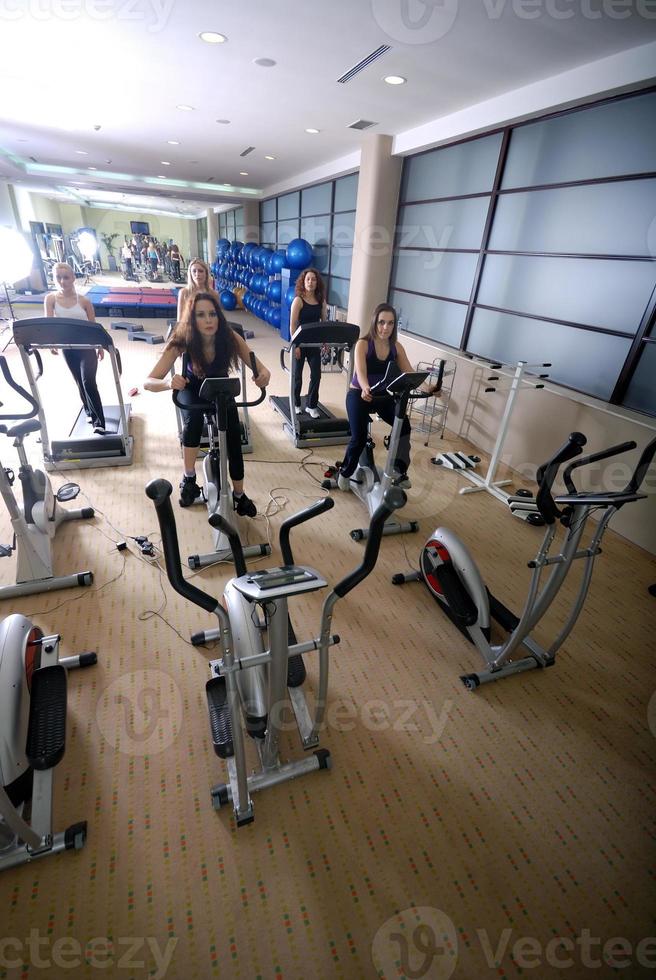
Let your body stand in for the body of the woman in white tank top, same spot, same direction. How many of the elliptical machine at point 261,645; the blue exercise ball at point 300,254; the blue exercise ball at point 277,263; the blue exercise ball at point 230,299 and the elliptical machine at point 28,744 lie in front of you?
2

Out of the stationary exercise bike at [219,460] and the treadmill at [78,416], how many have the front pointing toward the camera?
2

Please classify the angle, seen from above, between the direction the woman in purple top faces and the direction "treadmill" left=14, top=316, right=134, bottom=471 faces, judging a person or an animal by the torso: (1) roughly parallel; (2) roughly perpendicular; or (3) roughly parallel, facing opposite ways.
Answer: roughly parallel

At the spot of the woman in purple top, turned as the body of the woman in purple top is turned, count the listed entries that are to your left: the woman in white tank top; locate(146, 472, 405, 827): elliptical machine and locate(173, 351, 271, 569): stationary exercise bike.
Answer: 0

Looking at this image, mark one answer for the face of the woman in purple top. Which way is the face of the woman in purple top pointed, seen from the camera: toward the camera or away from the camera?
toward the camera

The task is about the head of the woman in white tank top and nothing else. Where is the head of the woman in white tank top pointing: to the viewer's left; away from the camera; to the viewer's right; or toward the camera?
toward the camera

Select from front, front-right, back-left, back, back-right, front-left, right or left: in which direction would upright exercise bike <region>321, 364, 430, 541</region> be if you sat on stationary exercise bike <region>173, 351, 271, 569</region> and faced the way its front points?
left

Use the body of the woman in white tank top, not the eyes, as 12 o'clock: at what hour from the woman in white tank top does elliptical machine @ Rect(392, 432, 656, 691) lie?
The elliptical machine is roughly at 11 o'clock from the woman in white tank top.

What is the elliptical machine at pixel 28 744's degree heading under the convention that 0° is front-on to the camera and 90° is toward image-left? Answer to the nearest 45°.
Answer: approximately 0°

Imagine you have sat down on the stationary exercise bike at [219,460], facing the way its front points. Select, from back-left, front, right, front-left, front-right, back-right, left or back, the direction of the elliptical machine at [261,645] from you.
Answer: front

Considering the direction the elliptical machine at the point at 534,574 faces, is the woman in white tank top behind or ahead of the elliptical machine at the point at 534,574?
behind

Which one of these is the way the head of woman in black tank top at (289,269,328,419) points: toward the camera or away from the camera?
toward the camera

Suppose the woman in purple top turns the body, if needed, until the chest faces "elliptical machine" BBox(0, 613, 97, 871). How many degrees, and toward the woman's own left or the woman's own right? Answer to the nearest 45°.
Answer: approximately 45° to the woman's own right

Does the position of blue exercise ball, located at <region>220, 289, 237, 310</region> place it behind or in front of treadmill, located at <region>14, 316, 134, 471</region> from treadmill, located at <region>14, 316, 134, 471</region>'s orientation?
behind

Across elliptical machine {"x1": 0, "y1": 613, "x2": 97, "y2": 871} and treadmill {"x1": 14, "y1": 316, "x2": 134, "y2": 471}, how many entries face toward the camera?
2

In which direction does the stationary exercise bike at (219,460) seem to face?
toward the camera
